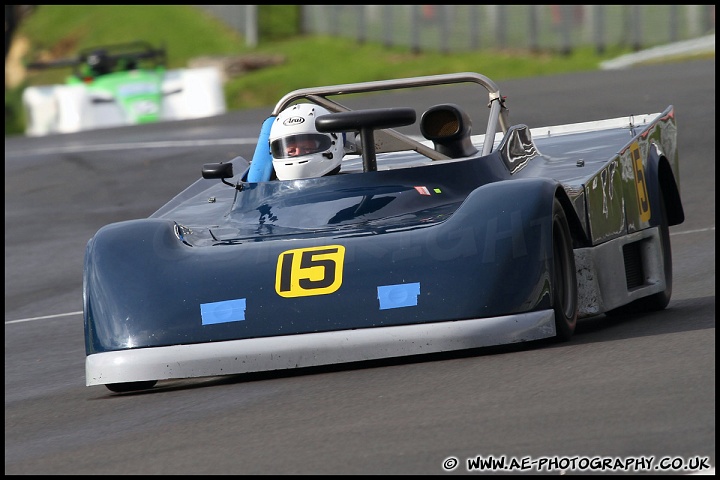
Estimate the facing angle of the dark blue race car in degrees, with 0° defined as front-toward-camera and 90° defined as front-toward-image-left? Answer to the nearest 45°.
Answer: approximately 45°

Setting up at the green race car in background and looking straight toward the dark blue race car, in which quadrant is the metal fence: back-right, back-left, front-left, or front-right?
back-left

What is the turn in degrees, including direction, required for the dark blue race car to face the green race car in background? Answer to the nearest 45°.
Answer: approximately 135° to its right

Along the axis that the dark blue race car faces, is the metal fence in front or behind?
behind
